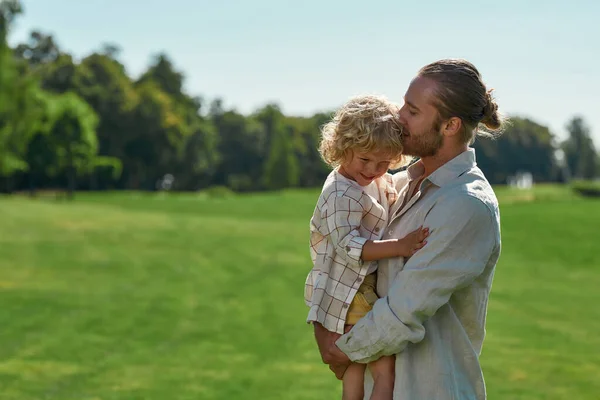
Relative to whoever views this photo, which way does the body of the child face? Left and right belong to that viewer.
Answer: facing the viewer and to the right of the viewer

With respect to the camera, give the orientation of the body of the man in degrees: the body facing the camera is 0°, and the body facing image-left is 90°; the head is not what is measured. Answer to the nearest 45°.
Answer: approximately 90°

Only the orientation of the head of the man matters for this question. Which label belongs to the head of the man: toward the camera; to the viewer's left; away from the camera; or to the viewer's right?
to the viewer's left
